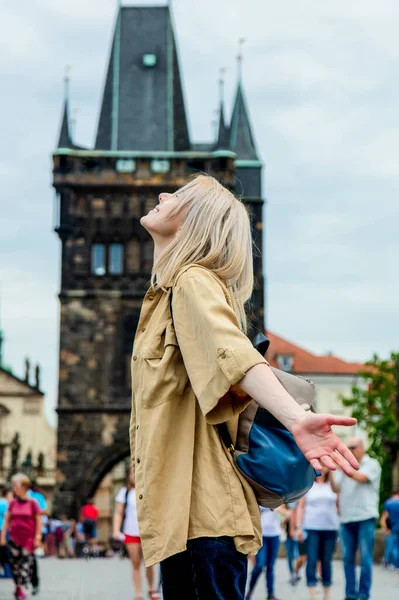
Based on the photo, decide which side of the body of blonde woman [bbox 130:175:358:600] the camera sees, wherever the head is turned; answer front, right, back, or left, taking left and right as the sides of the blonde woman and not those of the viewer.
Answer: left

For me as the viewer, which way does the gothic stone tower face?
facing the viewer

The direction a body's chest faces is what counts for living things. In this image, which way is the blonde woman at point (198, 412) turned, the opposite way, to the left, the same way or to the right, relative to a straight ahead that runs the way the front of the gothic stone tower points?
to the right

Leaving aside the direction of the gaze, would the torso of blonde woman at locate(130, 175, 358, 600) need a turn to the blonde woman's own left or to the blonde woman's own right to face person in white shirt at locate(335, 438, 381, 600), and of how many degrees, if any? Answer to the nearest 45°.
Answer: approximately 90° to the blonde woman's own right

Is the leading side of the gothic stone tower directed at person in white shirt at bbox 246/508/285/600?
yes

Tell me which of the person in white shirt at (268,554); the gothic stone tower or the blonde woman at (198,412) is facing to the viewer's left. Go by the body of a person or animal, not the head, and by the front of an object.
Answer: the blonde woman

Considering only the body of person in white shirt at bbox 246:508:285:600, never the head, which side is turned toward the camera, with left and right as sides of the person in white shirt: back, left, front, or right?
front

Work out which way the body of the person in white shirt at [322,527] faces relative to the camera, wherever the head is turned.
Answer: toward the camera

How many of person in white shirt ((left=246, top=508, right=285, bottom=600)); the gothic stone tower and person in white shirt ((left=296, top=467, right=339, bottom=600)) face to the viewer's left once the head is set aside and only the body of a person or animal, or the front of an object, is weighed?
0

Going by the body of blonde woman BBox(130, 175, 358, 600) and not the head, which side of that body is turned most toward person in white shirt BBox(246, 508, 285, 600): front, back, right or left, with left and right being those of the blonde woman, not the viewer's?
right

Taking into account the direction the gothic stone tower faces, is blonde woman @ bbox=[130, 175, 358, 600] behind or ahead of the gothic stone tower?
ahead

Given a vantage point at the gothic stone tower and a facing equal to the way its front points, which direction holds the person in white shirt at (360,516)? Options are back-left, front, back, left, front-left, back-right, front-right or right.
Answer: front

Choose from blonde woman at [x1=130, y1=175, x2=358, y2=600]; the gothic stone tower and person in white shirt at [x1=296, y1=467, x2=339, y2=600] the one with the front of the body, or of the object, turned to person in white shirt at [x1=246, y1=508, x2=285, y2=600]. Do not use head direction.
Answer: the gothic stone tower

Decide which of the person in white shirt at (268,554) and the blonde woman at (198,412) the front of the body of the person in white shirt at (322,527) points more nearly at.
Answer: the blonde woman

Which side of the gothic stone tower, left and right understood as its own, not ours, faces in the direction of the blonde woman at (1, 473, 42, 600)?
front

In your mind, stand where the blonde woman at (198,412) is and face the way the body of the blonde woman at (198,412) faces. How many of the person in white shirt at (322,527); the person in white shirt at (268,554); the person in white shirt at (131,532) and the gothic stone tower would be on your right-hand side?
4
